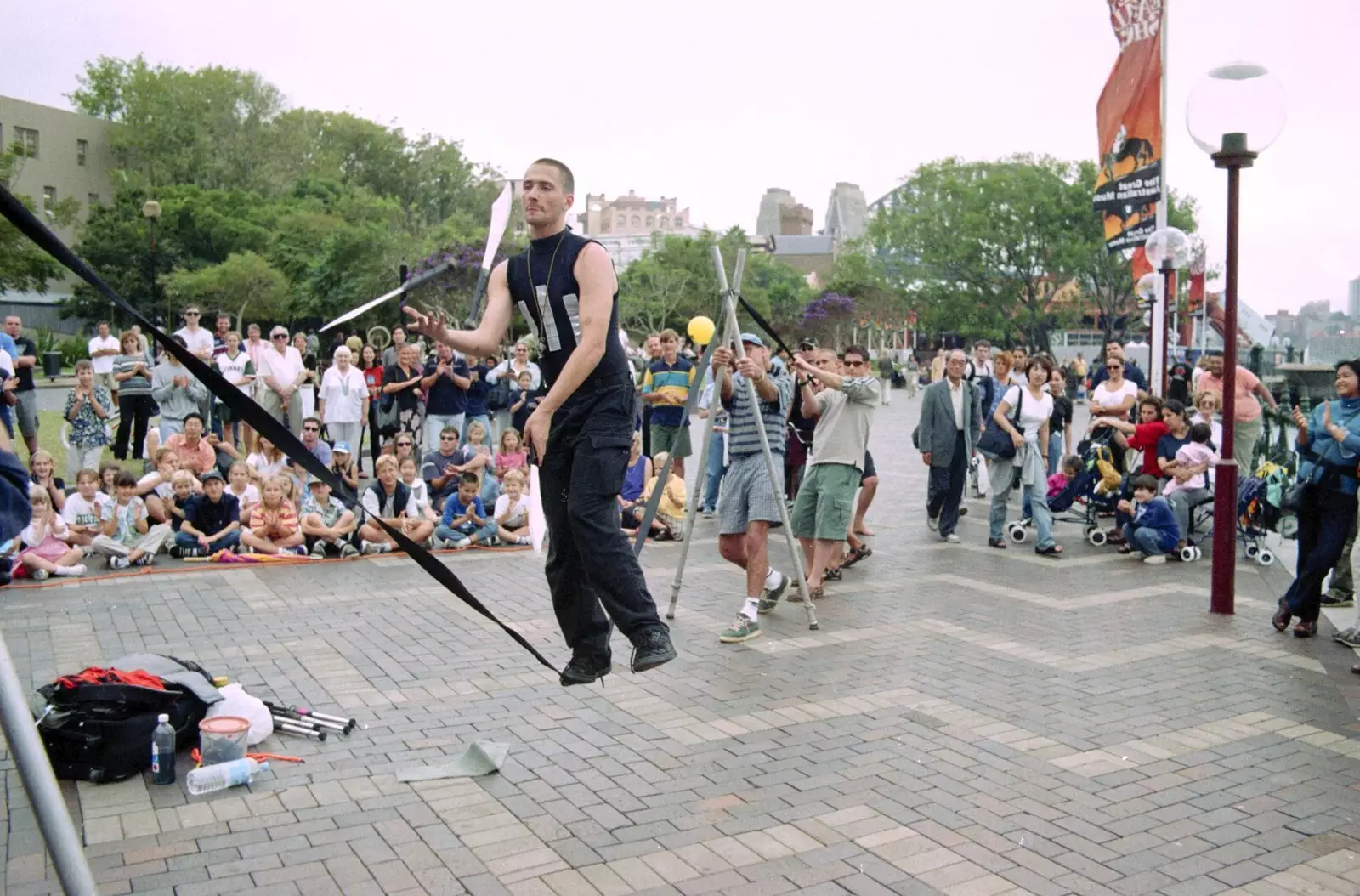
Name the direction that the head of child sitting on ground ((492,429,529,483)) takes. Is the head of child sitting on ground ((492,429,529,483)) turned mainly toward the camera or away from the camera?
toward the camera

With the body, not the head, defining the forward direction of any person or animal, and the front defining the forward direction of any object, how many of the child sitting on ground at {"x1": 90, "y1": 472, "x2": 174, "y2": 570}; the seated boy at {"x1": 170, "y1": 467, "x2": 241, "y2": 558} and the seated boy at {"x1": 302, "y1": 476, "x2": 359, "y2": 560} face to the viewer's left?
0

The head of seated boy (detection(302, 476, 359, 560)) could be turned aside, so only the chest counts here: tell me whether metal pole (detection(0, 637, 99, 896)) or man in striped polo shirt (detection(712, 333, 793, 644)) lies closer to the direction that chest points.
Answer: the metal pole

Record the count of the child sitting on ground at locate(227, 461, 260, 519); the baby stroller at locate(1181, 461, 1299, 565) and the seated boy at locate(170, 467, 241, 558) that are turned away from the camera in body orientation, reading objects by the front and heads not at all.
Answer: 0

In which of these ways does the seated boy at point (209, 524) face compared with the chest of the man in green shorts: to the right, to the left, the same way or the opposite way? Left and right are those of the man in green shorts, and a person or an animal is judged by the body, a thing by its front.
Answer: to the left

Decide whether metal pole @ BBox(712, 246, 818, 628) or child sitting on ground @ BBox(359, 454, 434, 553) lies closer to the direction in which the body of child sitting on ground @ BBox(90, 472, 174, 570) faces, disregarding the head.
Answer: the metal pole

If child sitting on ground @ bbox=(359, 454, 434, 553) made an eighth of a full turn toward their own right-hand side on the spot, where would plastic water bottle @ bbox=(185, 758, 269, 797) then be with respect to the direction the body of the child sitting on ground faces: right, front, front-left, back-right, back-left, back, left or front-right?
front-left

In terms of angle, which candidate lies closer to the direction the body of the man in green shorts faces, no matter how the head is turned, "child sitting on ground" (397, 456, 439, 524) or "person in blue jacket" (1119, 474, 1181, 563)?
the child sitting on ground

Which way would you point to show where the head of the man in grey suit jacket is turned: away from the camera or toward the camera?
toward the camera

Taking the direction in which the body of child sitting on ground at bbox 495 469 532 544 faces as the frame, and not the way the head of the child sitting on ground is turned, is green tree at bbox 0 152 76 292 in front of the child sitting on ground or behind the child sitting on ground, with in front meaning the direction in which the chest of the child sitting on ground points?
behind

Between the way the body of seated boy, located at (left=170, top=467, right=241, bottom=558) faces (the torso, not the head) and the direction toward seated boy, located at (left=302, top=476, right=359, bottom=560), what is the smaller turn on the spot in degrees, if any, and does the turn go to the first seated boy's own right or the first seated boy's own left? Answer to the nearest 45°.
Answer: approximately 90° to the first seated boy's own left

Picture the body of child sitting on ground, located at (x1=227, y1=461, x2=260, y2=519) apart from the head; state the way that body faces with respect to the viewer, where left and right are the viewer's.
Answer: facing the viewer

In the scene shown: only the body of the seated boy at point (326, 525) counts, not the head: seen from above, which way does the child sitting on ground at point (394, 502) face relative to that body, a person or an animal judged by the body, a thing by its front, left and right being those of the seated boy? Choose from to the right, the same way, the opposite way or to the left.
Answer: the same way

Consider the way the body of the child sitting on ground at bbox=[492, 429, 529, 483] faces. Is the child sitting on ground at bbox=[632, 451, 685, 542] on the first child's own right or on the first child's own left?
on the first child's own left

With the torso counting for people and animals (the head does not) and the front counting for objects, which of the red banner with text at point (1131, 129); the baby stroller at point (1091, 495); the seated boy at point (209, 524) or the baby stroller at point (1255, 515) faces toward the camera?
the seated boy

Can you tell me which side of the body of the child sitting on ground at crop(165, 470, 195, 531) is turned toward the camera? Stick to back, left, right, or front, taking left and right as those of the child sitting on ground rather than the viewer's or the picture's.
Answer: front

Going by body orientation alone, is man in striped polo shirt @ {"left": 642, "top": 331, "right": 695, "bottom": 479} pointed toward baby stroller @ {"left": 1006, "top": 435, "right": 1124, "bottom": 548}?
no

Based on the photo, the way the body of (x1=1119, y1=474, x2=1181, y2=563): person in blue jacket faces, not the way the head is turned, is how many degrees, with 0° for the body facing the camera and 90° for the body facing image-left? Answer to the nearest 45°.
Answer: approximately 45°
